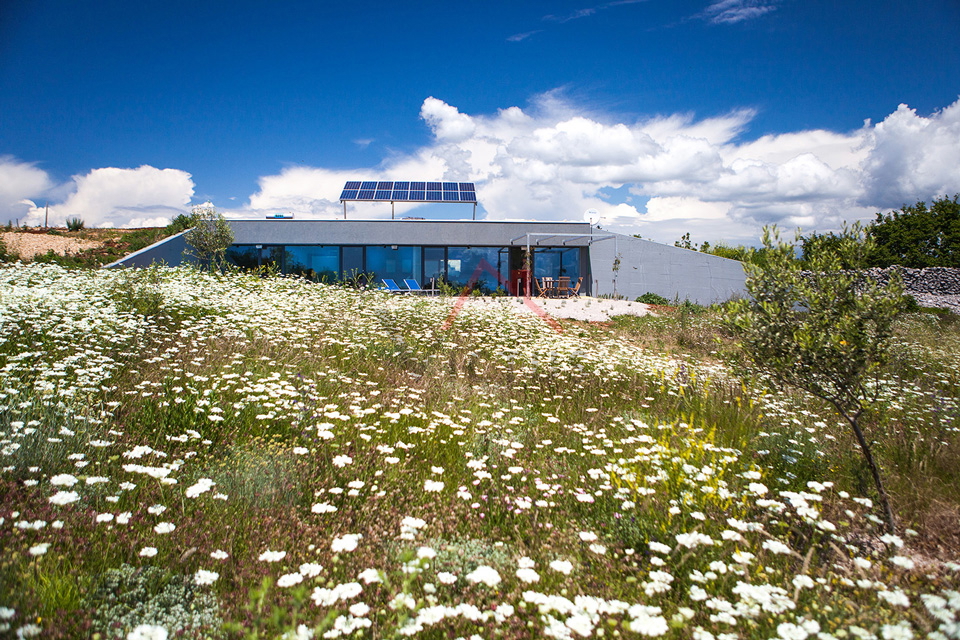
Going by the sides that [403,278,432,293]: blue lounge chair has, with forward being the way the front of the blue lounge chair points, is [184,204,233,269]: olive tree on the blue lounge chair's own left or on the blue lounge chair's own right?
on the blue lounge chair's own right

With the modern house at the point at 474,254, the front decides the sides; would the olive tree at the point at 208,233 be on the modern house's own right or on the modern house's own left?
on the modern house's own right

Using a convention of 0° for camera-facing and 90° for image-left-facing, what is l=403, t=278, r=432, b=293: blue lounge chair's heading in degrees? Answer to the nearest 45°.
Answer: approximately 315°

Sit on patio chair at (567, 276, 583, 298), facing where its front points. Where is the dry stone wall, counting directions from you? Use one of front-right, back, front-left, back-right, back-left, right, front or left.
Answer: back

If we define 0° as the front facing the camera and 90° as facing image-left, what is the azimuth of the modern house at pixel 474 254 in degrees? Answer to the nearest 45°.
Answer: approximately 0°

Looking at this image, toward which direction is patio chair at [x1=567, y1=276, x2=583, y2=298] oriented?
to the viewer's left

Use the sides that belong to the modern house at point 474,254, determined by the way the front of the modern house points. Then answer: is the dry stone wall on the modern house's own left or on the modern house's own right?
on the modern house's own left

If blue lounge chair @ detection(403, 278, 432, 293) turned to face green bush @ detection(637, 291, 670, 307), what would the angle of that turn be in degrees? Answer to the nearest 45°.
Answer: approximately 45° to its left
